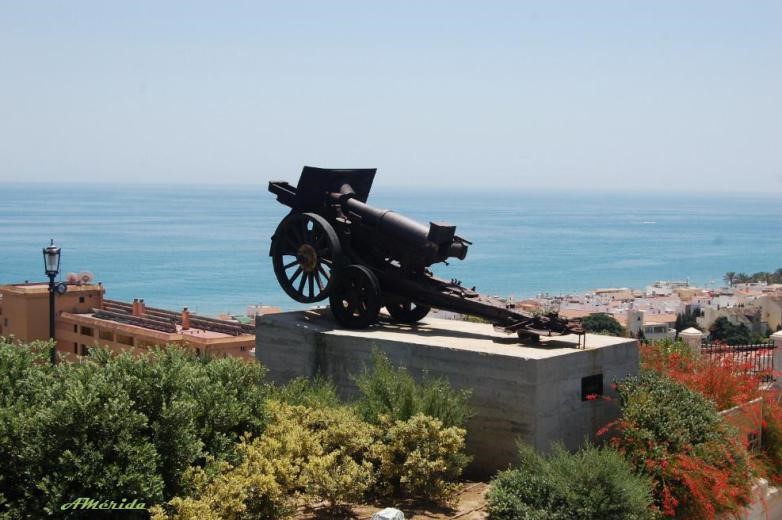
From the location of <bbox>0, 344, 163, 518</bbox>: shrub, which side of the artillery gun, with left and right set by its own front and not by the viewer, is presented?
left

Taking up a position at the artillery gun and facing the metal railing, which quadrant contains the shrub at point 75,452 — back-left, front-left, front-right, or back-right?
back-right

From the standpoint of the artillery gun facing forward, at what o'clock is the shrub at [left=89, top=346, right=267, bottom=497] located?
The shrub is roughly at 8 o'clock from the artillery gun.

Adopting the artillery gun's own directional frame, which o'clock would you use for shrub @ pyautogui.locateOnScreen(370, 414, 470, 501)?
The shrub is roughly at 7 o'clock from the artillery gun.

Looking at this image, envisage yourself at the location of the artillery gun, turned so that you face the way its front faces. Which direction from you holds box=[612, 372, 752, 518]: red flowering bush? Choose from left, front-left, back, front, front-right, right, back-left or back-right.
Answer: back

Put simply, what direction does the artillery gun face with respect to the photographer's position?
facing away from the viewer and to the left of the viewer

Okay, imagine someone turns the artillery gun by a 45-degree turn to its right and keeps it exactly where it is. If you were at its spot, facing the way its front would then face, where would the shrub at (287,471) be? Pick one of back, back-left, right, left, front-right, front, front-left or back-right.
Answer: back
